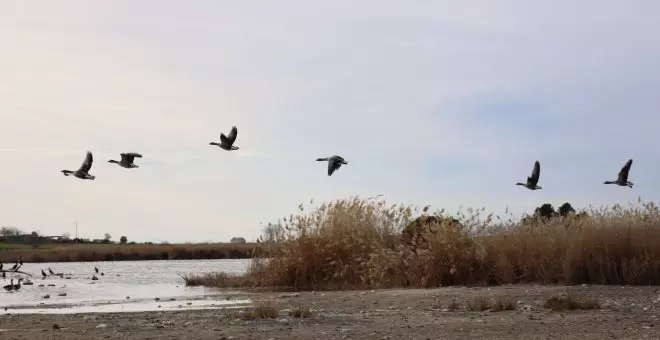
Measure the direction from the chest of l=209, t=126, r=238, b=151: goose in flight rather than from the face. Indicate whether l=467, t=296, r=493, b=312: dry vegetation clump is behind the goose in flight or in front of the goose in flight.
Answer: behind

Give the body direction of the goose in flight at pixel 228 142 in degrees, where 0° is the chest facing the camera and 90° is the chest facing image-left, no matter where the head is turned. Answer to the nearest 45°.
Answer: approximately 90°

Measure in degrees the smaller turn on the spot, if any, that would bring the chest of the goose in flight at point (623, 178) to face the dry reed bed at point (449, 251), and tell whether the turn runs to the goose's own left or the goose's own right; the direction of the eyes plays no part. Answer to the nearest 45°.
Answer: approximately 45° to the goose's own right

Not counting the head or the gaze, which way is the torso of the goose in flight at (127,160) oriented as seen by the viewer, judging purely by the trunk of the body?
to the viewer's left

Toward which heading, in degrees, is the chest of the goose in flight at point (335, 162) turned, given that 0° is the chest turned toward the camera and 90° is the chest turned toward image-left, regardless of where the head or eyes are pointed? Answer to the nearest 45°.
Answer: approximately 90°

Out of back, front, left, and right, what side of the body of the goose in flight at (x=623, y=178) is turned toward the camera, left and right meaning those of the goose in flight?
left

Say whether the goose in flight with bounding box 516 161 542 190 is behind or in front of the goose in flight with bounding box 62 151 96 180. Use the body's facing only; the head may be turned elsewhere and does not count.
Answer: behind

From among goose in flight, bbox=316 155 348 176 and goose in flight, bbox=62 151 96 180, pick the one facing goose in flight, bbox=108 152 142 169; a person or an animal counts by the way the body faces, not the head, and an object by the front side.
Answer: goose in flight, bbox=316 155 348 176

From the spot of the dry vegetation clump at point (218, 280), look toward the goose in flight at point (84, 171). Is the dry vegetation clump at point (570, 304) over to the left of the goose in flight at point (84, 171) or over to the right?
left

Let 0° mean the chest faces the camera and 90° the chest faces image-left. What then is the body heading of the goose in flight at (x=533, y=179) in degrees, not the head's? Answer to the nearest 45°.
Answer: approximately 90°

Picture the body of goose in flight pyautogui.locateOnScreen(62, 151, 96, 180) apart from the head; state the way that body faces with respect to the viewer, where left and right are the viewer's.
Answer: facing to the left of the viewer

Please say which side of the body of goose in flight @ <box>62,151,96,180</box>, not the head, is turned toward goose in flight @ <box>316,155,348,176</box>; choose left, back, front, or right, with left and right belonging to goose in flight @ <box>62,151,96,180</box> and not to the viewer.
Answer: back
